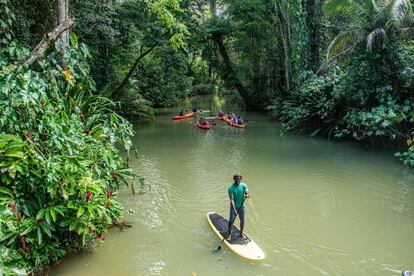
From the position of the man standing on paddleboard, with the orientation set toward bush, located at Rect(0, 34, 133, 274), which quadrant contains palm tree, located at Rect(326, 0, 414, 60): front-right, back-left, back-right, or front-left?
back-right

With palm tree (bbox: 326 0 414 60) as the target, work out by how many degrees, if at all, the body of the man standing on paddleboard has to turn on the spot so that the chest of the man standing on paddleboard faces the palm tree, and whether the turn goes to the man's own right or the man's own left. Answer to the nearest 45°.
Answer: approximately 135° to the man's own left

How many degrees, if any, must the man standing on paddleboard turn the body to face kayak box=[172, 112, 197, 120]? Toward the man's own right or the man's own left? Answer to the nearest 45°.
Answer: approximately 180°

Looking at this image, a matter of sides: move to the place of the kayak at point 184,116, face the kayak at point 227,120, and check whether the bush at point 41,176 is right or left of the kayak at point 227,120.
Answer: right

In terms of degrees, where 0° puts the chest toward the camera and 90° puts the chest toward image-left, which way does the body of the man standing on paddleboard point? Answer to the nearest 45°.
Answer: approximately 0°

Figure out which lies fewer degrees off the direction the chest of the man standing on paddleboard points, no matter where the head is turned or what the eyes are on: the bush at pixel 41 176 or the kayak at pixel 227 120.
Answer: the bush

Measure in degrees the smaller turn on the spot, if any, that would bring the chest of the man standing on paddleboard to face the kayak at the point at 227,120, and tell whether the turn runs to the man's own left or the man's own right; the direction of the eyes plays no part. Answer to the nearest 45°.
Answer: approximately 180°

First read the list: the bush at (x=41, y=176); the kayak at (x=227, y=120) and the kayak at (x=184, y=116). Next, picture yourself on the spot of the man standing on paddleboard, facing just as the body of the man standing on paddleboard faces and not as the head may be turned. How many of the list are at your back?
2
